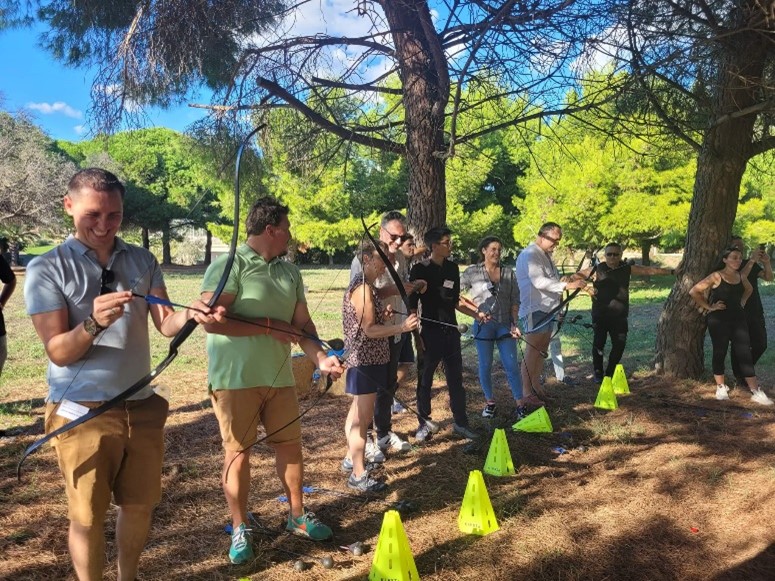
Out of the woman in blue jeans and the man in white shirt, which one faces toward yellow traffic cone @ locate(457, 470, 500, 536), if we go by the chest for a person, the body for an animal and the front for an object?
the woman in blue jeans

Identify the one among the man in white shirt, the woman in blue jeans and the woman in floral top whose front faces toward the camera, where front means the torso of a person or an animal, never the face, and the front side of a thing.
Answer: the woman in blue jeans

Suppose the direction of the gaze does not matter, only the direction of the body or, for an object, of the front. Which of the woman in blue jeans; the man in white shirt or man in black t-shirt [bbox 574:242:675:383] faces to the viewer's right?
the man in white shirt

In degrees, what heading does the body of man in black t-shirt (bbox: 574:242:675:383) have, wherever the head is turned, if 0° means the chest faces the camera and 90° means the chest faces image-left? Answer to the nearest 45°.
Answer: approximately 0°

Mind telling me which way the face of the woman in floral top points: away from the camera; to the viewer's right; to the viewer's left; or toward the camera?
to the viewer's right

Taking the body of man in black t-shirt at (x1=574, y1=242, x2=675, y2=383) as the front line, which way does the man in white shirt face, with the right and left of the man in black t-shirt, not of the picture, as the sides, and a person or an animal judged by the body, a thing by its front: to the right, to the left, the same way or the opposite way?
to the left

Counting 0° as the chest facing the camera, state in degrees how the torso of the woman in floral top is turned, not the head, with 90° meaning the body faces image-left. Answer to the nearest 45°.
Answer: approximately 270°

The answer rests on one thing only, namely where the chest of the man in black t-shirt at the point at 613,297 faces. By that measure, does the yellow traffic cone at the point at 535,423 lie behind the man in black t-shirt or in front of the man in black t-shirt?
in front

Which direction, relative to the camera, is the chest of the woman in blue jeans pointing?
toward the camera

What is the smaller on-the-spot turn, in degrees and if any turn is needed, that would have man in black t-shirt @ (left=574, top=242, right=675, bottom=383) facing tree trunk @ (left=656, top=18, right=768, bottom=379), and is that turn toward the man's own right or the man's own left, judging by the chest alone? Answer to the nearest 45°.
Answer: approximately 135° to the man's own left
